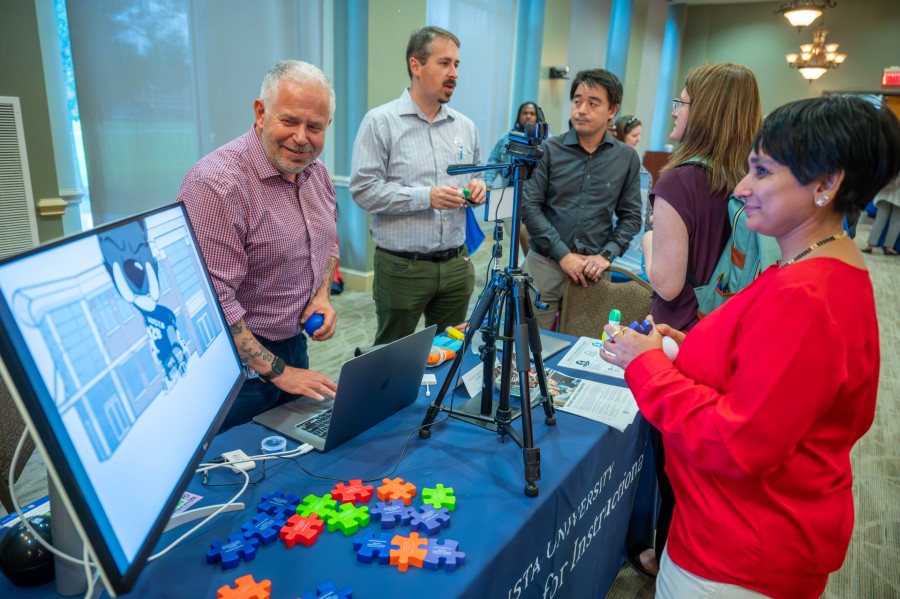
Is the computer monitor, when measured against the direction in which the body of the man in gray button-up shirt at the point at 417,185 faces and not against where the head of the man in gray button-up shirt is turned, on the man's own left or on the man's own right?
on the man's own right

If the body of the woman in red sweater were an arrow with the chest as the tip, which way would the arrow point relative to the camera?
to the viewer's left

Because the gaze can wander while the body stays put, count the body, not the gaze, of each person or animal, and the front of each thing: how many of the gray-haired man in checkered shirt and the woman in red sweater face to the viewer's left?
1

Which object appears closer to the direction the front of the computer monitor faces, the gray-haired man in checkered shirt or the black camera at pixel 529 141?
the black camera

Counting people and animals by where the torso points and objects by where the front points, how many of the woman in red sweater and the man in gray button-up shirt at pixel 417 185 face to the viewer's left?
1

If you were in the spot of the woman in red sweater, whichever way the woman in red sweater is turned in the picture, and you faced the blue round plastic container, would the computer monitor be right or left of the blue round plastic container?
left

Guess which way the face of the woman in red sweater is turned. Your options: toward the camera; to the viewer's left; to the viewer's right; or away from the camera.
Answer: to the viewer's left

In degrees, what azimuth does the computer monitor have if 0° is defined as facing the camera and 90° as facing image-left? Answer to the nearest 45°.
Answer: approximately 315°

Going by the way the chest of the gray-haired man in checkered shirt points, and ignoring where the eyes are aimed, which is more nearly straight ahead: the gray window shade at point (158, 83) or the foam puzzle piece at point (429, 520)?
the foam puzzle piece
